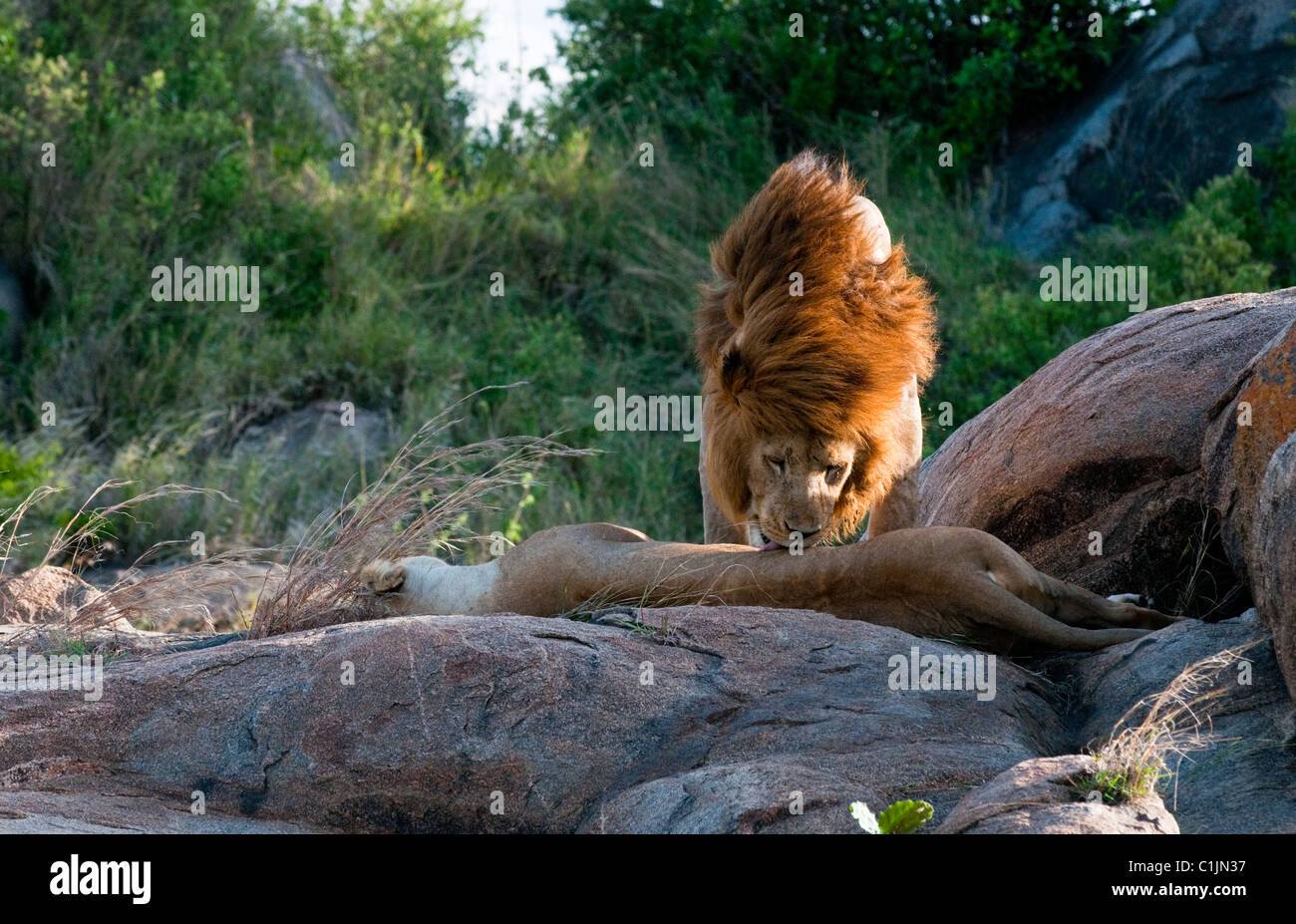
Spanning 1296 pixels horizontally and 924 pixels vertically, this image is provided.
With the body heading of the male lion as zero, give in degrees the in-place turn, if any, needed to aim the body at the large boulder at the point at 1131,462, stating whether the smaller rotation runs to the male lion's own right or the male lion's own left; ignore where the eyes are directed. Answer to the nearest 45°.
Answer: approximately 135° to the male lion's own left

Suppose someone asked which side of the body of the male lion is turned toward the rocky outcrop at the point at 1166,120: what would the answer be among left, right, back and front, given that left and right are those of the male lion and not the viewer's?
back

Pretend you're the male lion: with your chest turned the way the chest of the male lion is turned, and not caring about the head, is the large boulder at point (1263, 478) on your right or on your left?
on your left

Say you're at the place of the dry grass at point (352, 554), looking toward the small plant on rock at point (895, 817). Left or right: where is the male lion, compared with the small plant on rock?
left

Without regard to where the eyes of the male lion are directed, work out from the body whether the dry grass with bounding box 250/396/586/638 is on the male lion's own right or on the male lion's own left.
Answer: on the male lion's own right

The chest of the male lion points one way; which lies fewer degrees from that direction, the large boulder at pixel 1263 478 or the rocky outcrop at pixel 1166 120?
the large boulder

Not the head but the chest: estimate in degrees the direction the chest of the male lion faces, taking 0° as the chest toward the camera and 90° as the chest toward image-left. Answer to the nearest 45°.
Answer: approximately 0°
